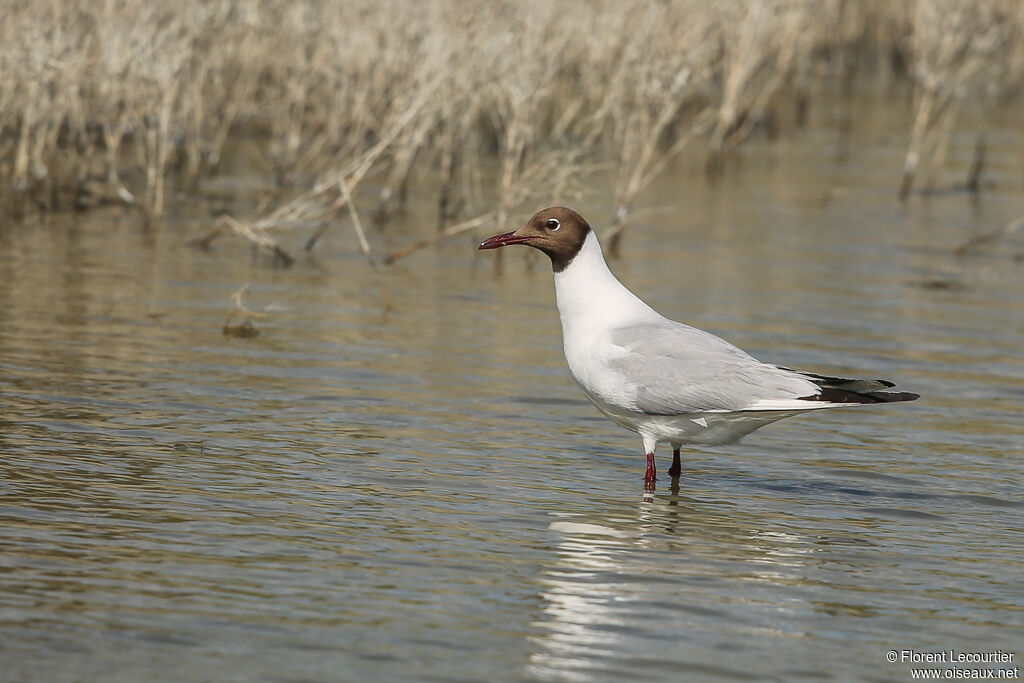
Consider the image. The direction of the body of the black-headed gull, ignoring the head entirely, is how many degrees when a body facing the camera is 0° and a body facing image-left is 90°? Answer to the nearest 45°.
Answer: approximately 90°
